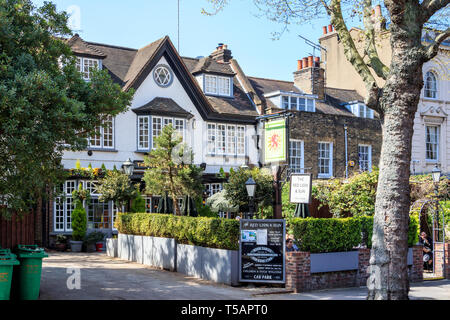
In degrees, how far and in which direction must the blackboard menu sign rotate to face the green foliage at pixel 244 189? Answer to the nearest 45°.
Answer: approximately 180°

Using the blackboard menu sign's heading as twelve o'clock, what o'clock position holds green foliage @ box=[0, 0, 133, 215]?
The green foliage is roughly at 4 o'clock from the blackboard menu sign.

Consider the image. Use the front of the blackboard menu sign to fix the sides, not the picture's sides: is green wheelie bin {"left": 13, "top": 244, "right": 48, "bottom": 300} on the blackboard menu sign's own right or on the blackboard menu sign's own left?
on the blackboard menu sign's own right

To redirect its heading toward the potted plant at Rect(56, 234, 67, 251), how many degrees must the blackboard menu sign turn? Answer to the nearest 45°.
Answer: approximately 135° to its right

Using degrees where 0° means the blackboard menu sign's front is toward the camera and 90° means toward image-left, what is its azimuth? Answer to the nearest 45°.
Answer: approximately 0°

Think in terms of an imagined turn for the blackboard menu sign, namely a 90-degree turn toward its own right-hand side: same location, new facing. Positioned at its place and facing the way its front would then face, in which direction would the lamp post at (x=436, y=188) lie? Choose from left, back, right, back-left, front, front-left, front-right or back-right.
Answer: back-right

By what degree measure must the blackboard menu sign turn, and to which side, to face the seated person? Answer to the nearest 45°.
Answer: approximately 135° to its left

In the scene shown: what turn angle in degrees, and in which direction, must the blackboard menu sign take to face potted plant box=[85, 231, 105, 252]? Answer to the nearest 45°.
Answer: approximately 135° to its right

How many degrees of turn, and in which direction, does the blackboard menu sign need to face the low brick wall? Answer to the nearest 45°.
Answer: approximately 90° to its left
